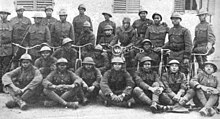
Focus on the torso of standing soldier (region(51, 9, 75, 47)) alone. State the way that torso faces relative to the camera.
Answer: toward the camera

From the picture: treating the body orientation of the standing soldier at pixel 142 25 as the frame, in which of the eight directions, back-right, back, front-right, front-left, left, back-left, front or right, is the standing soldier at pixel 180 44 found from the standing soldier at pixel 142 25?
front-left

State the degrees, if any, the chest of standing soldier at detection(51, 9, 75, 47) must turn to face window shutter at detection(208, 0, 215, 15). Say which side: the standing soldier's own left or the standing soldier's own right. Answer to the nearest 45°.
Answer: approximately 90° to the standing soldier's own left

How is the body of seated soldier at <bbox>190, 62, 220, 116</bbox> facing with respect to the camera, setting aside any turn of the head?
toward the camera

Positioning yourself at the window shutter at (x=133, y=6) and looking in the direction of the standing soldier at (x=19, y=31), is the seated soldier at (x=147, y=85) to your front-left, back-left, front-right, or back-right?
front-left

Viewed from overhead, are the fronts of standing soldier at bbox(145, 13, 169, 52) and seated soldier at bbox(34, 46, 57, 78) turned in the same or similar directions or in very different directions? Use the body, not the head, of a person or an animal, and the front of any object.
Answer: same or similar directions

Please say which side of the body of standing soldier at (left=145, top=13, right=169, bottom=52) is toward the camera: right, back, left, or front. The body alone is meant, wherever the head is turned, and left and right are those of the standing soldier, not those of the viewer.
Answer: front

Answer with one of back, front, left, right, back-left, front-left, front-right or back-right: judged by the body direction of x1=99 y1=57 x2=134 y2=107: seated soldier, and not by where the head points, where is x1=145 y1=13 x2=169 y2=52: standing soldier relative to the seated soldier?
back-left

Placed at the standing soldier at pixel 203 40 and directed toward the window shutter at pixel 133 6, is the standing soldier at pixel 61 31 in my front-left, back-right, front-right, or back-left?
front-left

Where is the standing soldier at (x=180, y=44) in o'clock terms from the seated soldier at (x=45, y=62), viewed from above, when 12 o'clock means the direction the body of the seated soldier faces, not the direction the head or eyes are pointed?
The standing soldier is roughly at 9 o'clock from the seated soldier.

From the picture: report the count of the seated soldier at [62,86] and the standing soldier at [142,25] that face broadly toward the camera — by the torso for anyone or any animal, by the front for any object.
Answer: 2

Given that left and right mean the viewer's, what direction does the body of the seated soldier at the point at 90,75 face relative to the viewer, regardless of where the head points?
facing the viewer

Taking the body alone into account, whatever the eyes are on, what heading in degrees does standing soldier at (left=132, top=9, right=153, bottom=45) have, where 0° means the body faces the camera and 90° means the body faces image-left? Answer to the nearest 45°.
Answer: approximately 0°

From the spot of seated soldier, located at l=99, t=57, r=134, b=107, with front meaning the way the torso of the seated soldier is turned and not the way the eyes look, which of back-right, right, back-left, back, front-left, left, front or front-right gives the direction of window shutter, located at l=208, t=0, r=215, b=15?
back-left

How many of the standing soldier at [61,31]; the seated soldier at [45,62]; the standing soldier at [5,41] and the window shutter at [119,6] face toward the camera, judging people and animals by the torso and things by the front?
4

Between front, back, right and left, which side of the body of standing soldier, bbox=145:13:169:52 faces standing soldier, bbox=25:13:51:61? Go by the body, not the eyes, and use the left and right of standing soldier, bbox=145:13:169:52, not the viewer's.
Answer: right

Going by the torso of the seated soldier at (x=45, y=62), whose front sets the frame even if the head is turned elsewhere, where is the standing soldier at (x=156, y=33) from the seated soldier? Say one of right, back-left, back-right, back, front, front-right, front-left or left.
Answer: left

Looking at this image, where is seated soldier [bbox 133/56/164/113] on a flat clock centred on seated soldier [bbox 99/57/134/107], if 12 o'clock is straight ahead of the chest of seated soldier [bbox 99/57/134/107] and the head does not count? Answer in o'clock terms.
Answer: seated soldier [bbox 133/56/164/113] is roughly at 9 o'clock from seated soldier [bbox 99/57/134/107].

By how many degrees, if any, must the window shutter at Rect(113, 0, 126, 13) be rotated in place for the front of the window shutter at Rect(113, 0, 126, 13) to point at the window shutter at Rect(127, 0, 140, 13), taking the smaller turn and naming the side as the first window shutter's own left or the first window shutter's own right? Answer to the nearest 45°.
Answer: approximately 90° to the first window shutter's own left

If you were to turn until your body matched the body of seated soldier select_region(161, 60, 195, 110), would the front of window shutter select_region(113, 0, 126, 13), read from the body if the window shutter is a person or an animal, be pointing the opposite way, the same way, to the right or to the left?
the same way
